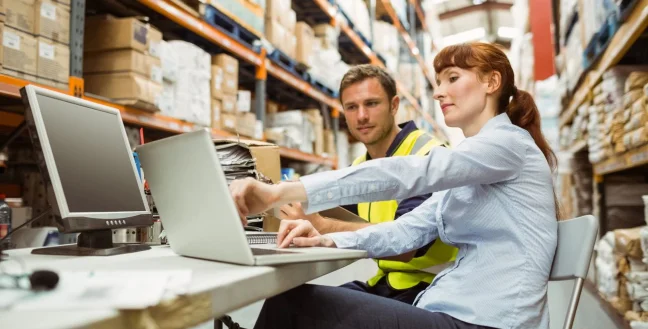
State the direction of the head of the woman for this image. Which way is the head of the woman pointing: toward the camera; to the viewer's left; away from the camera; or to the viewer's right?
to the viewer's left

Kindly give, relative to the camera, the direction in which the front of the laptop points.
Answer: facing away from the viewer and to the right of the viewer

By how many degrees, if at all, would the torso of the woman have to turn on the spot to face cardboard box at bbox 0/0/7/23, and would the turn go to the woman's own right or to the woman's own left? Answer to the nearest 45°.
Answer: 0° — they already face it

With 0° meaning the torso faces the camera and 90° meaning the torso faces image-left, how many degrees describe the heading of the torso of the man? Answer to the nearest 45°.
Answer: approximately 45°

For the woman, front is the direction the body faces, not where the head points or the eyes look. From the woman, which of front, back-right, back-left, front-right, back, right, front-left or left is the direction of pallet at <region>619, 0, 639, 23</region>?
back-right

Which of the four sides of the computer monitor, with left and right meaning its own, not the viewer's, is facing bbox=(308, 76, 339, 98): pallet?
left

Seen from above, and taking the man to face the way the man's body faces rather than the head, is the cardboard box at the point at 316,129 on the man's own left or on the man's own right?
on the man's own right

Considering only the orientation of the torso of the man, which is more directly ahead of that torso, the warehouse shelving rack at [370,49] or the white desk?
the white desk

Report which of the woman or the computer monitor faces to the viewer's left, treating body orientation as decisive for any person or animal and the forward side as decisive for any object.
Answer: the woman

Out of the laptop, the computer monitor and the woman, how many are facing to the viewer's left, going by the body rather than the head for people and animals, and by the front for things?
1

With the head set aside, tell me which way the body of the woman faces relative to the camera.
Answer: to the viewer's left
